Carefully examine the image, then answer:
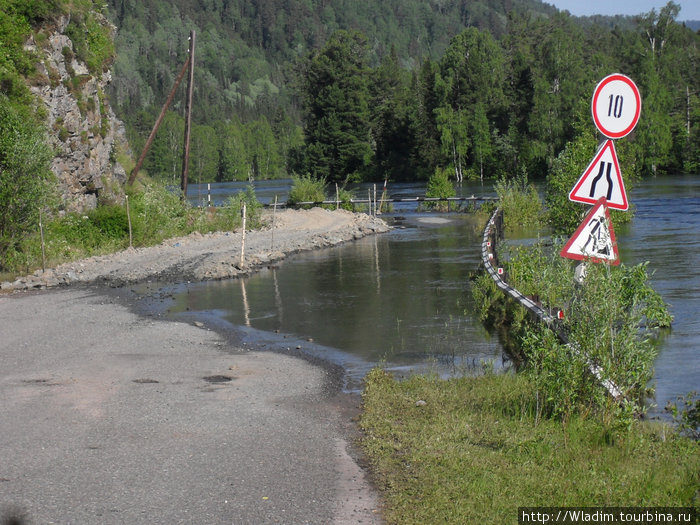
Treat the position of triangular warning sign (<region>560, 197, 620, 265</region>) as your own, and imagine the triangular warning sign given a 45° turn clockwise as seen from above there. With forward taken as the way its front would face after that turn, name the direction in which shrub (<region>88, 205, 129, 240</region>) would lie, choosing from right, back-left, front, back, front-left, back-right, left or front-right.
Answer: right

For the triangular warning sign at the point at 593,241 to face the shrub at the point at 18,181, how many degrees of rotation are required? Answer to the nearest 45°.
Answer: approximately 135° to its right

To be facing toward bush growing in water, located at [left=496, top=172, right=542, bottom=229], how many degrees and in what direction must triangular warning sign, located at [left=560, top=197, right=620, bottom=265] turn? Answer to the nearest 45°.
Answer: approximately 180°

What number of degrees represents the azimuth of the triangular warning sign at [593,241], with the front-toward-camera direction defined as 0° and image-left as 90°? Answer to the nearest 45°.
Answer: approximately 0°
